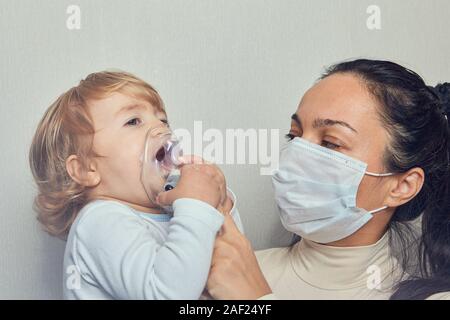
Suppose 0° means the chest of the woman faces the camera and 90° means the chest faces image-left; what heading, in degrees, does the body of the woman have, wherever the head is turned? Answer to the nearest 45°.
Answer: approximately 45°
